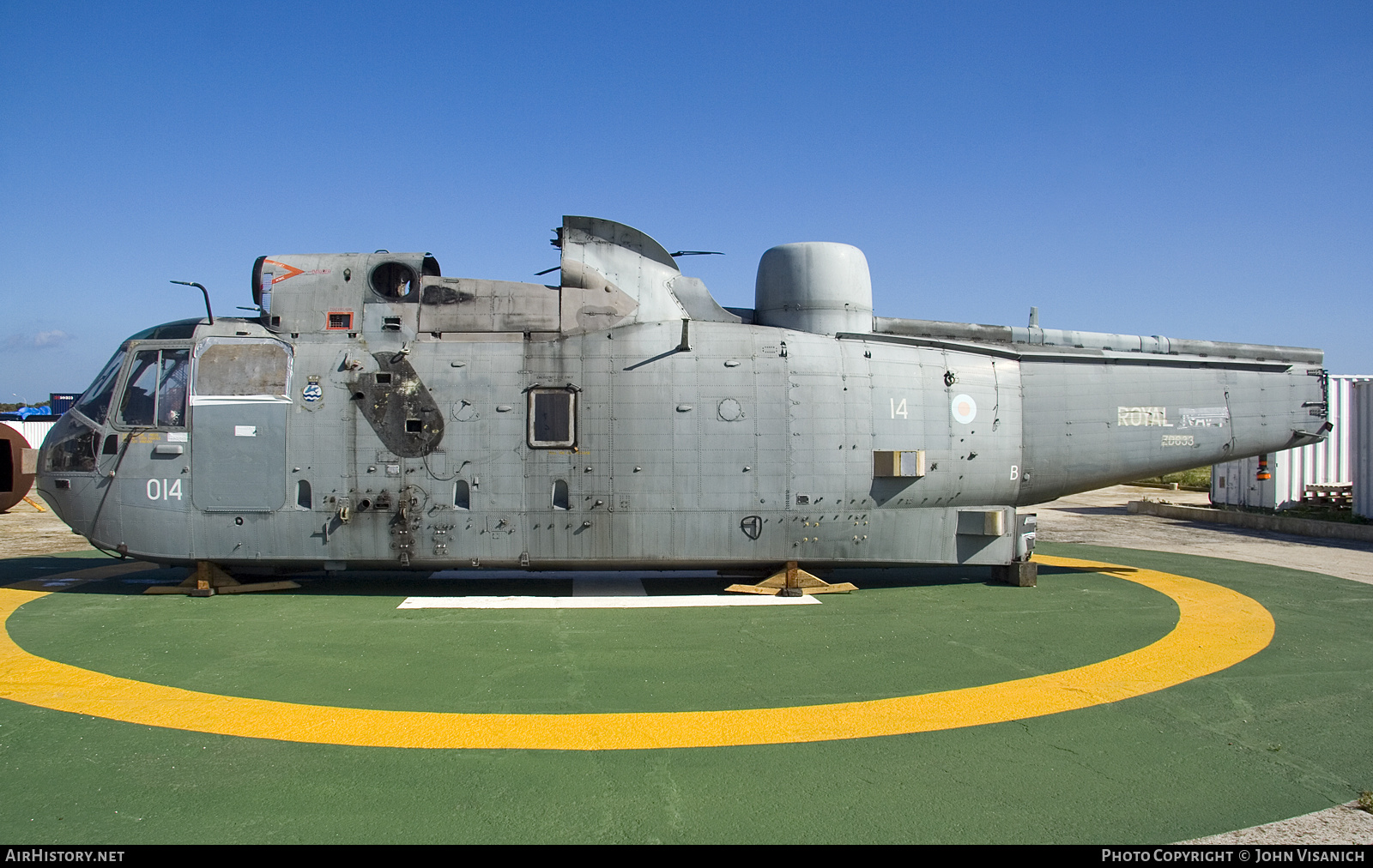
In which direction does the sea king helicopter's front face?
to the viewer's left

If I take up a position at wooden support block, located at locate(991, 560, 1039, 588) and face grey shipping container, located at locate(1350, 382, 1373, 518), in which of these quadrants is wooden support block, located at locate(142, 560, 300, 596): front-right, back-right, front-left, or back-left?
back-left

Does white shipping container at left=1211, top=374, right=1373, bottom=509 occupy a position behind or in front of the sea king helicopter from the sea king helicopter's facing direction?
behind

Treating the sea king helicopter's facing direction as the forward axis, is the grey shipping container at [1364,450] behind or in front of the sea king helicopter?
behind
